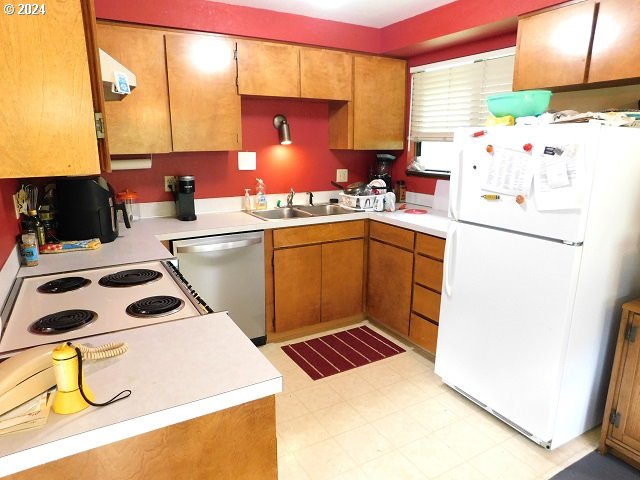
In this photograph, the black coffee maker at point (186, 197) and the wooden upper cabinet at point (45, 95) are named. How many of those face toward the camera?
1

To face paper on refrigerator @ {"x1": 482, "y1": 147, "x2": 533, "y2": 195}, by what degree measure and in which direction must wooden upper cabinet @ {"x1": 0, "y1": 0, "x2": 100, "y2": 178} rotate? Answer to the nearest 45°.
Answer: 0° — it already faces it

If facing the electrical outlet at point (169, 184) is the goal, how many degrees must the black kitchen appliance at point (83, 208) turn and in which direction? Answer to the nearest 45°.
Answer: approximately 45° to its left

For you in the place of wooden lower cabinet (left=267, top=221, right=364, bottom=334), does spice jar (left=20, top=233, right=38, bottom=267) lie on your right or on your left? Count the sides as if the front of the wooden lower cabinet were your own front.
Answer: on your right

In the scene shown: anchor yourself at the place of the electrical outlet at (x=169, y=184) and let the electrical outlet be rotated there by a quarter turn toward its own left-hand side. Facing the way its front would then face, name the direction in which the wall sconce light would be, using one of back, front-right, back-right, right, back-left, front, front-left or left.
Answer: front

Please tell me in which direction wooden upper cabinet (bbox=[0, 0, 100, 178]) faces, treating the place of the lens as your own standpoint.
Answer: facing to the right of the viewer

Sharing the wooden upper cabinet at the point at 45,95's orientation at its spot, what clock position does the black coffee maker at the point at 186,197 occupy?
The black coffee maker is roughly at 10 o'clock from the wooden upper cabinet.

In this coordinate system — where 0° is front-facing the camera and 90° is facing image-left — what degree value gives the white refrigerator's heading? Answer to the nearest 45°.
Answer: approximately 45°

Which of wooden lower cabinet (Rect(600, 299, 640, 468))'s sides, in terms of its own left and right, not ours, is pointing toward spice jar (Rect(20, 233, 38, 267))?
front

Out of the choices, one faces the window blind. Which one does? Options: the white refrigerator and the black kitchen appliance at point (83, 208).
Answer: the black kitchen appliance

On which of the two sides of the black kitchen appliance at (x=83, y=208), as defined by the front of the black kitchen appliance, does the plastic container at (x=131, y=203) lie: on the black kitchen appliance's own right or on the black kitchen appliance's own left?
on the black kitchen appliance's own left

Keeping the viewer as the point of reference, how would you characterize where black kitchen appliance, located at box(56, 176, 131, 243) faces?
facing to the right of the viewer

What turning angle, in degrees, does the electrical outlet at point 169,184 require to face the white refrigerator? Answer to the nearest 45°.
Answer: approximately 45° to its left

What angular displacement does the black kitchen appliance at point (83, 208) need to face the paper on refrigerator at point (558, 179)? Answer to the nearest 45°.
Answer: approximately 45° to its right
